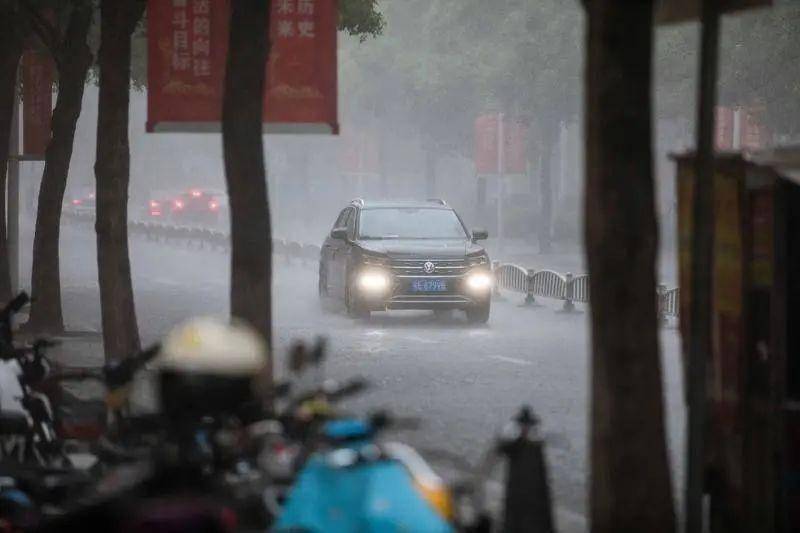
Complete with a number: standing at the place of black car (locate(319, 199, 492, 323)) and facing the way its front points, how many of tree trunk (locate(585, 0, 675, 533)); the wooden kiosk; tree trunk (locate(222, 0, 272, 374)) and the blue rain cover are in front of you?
4

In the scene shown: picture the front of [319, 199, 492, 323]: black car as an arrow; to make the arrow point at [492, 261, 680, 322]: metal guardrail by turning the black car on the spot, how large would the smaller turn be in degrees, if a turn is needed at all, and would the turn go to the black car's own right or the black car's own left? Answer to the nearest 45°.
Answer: approximately 135° to the black car's own left

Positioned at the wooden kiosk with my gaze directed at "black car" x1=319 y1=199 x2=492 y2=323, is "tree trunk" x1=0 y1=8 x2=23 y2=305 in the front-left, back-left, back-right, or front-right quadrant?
front-left

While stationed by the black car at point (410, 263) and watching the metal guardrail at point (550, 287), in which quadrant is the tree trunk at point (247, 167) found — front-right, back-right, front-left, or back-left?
back-right

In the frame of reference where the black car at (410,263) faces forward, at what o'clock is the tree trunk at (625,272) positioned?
The tree trunk is roughly at 12 o'clock from the black car.

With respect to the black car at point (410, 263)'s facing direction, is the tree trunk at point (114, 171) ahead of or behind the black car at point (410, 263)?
ahead

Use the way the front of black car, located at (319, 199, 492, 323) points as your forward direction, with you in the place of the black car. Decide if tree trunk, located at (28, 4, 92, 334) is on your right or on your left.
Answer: on your right

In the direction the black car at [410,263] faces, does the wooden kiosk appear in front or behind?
in front

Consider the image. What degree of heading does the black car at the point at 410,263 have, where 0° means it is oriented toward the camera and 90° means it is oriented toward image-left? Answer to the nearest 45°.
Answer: approximately 0°

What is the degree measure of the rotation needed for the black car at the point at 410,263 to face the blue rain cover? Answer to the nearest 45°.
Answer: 0° — it already faces it
